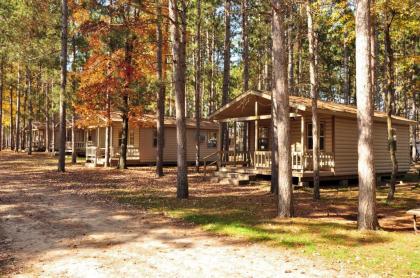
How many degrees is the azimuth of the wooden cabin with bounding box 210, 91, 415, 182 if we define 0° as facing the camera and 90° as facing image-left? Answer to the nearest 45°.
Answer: approximately 45°

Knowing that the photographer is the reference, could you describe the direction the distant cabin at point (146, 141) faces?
facing the viewer and to the left of the viewer

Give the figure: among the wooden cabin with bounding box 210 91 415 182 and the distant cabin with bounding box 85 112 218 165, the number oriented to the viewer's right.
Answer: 0

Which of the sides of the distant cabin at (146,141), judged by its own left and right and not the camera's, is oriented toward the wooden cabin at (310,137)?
left

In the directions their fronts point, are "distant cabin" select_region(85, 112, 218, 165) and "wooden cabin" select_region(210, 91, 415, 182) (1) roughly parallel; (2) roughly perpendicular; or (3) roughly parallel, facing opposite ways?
roughly parallel

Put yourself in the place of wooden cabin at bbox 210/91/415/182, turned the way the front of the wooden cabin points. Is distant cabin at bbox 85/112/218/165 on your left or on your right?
on your right
